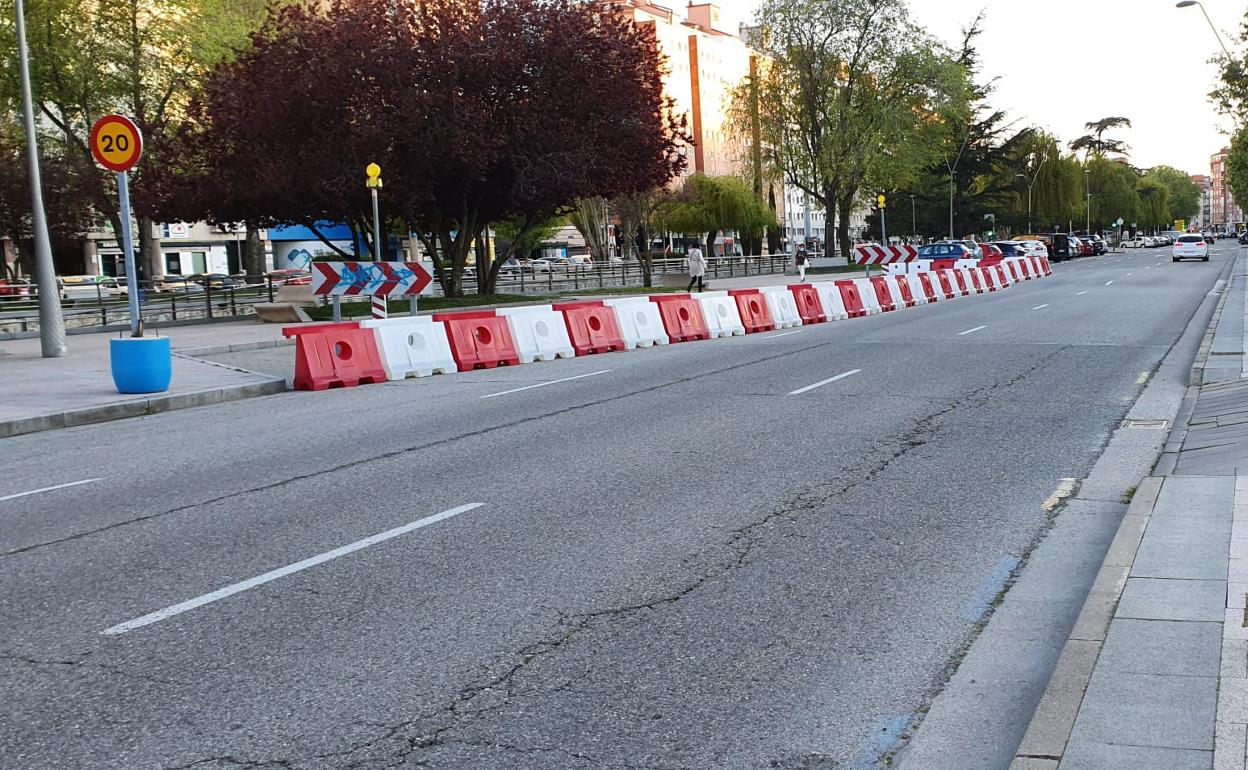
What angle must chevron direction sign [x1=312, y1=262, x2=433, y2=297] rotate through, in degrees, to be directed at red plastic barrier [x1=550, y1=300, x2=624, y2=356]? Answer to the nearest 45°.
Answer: approximately 45° to its left

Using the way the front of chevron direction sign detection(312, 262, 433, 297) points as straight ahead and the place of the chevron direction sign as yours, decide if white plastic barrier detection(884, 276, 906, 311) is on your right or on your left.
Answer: on your left

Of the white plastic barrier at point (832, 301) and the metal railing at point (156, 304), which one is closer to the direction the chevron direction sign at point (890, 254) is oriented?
the white plastic barrier

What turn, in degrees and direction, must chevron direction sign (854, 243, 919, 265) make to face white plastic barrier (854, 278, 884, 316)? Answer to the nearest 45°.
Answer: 0° — it already faces it

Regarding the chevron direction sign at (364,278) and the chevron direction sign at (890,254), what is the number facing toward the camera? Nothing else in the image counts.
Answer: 2

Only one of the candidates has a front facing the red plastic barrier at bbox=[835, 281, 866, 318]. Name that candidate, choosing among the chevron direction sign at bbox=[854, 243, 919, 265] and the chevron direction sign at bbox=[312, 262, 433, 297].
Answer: the chevron direction sign at bbox=[854, 243, 919, 265]

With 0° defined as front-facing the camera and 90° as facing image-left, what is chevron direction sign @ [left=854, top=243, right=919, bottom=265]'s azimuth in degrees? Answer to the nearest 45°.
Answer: approximately 0°

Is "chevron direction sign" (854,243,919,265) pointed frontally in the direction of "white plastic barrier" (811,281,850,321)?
yes

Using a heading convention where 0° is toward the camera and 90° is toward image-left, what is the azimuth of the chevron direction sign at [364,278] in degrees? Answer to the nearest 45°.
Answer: approximately 0°

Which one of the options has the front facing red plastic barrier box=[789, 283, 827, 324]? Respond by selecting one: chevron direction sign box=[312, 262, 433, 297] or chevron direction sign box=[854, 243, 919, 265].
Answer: chevron direction sign box=[854, 243, 919, 265]
